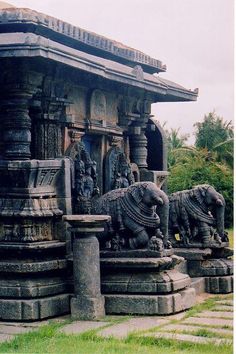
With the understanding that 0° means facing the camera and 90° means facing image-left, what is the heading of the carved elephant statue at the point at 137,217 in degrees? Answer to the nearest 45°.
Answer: approximately 315°

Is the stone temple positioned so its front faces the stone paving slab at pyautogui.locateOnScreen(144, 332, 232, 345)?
yes

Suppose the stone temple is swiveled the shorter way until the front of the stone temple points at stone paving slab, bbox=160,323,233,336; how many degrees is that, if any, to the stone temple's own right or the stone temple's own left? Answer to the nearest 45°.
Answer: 0° — it already faces it

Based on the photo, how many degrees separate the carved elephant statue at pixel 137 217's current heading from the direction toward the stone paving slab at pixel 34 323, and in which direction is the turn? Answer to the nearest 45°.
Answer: approximately 90° to its right

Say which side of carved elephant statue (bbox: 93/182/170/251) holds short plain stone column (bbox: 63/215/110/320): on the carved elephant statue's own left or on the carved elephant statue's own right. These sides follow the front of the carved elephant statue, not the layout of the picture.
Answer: on the carved elephant statue's own right

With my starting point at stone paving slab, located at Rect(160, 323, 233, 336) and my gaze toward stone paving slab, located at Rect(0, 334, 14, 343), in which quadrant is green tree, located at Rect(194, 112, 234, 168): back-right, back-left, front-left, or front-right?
back-right

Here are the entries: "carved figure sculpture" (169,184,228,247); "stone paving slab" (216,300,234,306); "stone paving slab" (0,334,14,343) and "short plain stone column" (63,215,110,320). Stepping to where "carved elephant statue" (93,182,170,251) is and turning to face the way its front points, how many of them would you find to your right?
2

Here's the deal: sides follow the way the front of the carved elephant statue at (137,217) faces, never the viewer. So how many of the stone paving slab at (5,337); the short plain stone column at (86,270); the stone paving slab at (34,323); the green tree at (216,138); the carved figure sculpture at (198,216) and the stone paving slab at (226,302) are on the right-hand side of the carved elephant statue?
3
